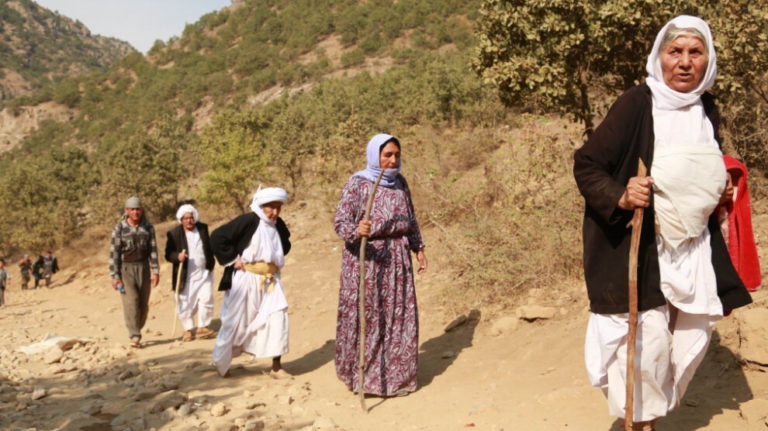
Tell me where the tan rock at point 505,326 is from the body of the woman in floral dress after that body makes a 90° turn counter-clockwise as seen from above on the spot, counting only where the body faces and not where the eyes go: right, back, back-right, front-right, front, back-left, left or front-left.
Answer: front

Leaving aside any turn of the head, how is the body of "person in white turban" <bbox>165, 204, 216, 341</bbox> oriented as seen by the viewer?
toward the camera

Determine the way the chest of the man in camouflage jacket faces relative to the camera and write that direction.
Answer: toward the camera

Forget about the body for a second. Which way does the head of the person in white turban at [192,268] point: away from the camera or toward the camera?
toward the camera

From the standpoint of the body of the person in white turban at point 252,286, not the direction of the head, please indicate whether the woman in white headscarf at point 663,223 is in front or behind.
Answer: in front

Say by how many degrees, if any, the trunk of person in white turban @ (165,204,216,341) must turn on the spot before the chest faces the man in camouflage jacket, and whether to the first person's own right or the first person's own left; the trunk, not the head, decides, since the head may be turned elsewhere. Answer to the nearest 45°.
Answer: approximately 45° to the first person's own right

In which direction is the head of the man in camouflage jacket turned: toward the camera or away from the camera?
toward the camera

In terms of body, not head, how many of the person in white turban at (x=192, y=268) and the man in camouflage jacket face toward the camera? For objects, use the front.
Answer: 2

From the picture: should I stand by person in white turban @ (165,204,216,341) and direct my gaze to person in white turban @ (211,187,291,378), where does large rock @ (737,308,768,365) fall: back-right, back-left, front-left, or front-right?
front-left

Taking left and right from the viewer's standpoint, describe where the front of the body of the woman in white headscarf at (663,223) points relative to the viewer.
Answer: facing the viewer and to the right of the viewer

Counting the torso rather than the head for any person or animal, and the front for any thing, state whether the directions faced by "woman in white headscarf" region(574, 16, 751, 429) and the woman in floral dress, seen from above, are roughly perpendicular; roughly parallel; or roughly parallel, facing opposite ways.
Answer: roughly parallel
